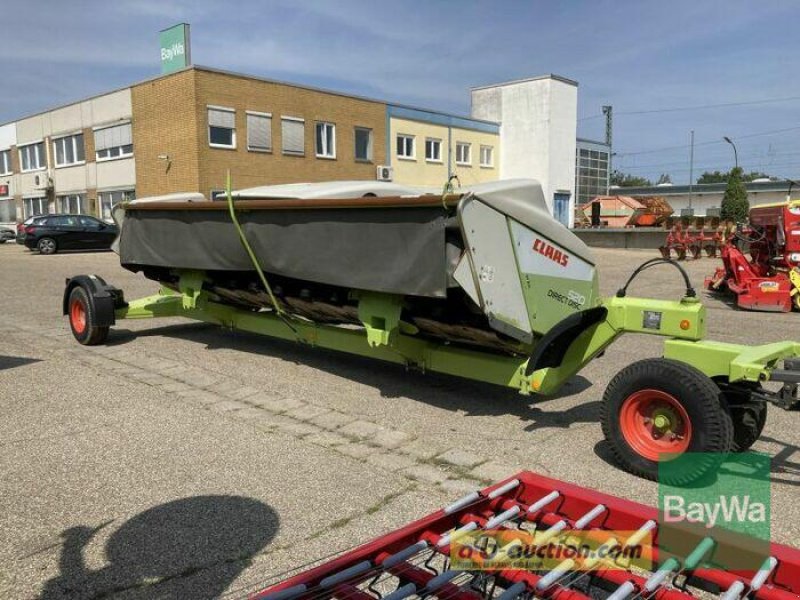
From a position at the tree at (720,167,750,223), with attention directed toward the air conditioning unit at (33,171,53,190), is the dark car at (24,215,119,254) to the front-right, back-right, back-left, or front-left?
front-left

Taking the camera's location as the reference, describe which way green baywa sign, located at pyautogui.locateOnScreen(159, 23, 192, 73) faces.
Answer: facing the viewer and to the left of the viewer

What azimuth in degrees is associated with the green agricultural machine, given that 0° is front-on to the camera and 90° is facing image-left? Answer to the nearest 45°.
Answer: approximately 315°

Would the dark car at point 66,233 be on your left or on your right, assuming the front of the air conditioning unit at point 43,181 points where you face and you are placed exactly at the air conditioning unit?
on your left

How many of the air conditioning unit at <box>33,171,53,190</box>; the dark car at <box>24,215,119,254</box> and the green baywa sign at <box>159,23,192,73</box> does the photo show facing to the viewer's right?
1

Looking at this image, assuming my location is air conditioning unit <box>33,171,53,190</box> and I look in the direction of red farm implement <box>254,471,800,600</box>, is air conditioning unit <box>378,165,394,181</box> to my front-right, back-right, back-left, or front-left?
front-left

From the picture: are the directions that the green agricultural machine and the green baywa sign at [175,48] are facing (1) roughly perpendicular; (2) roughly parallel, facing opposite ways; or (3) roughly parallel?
roughly perpendicular

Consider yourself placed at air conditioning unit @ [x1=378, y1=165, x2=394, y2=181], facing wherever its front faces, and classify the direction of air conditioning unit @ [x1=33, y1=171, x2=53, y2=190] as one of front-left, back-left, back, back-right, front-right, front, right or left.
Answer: back-right

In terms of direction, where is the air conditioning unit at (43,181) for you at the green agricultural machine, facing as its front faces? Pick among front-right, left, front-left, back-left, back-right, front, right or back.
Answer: back

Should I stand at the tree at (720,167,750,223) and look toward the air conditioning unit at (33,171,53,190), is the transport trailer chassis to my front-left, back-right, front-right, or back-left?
front-left

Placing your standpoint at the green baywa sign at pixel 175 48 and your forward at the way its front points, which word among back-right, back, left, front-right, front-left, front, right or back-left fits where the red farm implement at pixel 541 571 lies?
front-left
